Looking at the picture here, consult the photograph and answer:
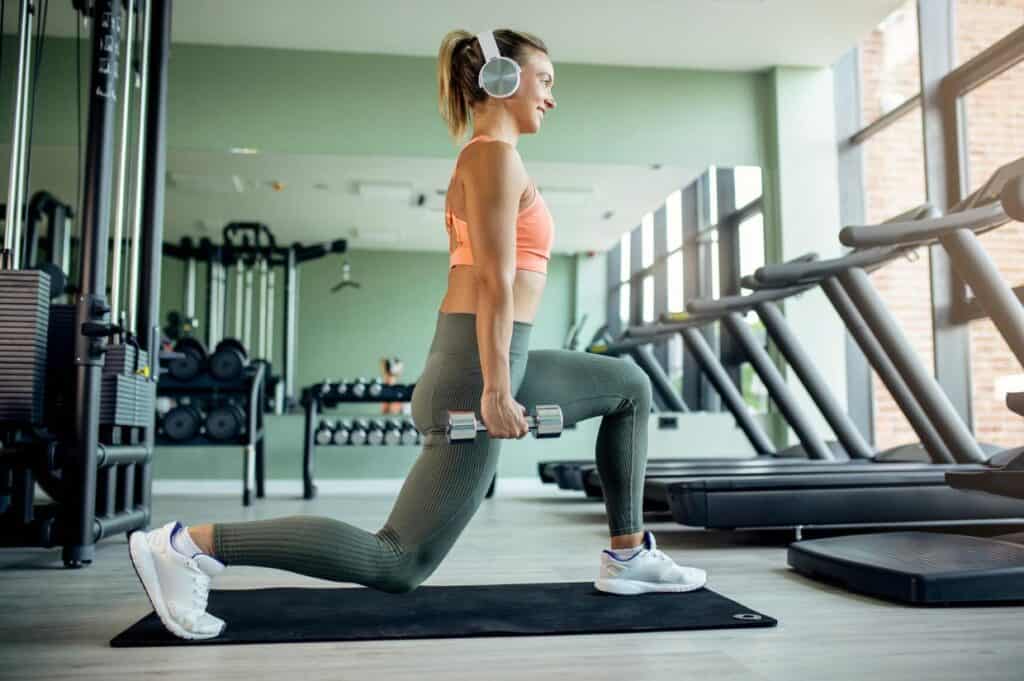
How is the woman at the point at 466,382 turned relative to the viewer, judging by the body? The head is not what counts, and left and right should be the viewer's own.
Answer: facing to the right of the viewer

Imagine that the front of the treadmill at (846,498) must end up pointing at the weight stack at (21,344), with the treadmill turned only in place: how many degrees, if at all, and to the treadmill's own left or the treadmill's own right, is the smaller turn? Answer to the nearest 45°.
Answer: approximately 135° to the treadmill's own right

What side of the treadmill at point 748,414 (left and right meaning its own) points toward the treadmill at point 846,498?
right

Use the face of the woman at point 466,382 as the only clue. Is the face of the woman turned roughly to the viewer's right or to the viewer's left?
to the viewer's right

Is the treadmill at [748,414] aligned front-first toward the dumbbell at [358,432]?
no

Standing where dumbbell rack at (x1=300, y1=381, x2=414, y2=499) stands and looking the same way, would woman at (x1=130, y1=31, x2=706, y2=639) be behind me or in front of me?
in front

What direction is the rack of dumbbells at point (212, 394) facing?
toward the camera

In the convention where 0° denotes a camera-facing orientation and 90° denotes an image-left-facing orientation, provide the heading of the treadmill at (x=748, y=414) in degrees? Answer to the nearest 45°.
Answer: approximately 270°

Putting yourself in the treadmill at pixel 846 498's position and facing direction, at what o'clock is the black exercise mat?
The black exercise mat is roughly at 4 o'clock from the treadmill.

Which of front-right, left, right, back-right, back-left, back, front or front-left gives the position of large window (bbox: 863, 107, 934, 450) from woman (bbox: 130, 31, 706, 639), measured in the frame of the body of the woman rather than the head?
front-left

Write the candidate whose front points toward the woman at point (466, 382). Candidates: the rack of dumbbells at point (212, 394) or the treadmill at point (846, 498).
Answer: the rack of dumbbells

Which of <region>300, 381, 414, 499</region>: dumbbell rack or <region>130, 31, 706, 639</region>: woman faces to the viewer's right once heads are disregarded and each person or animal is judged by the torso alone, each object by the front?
the woman

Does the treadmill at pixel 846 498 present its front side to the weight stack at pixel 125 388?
no

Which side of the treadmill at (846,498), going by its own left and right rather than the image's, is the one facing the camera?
right

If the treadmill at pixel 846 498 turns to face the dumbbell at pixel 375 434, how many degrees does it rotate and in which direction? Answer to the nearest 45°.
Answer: approximately 135° to its left
